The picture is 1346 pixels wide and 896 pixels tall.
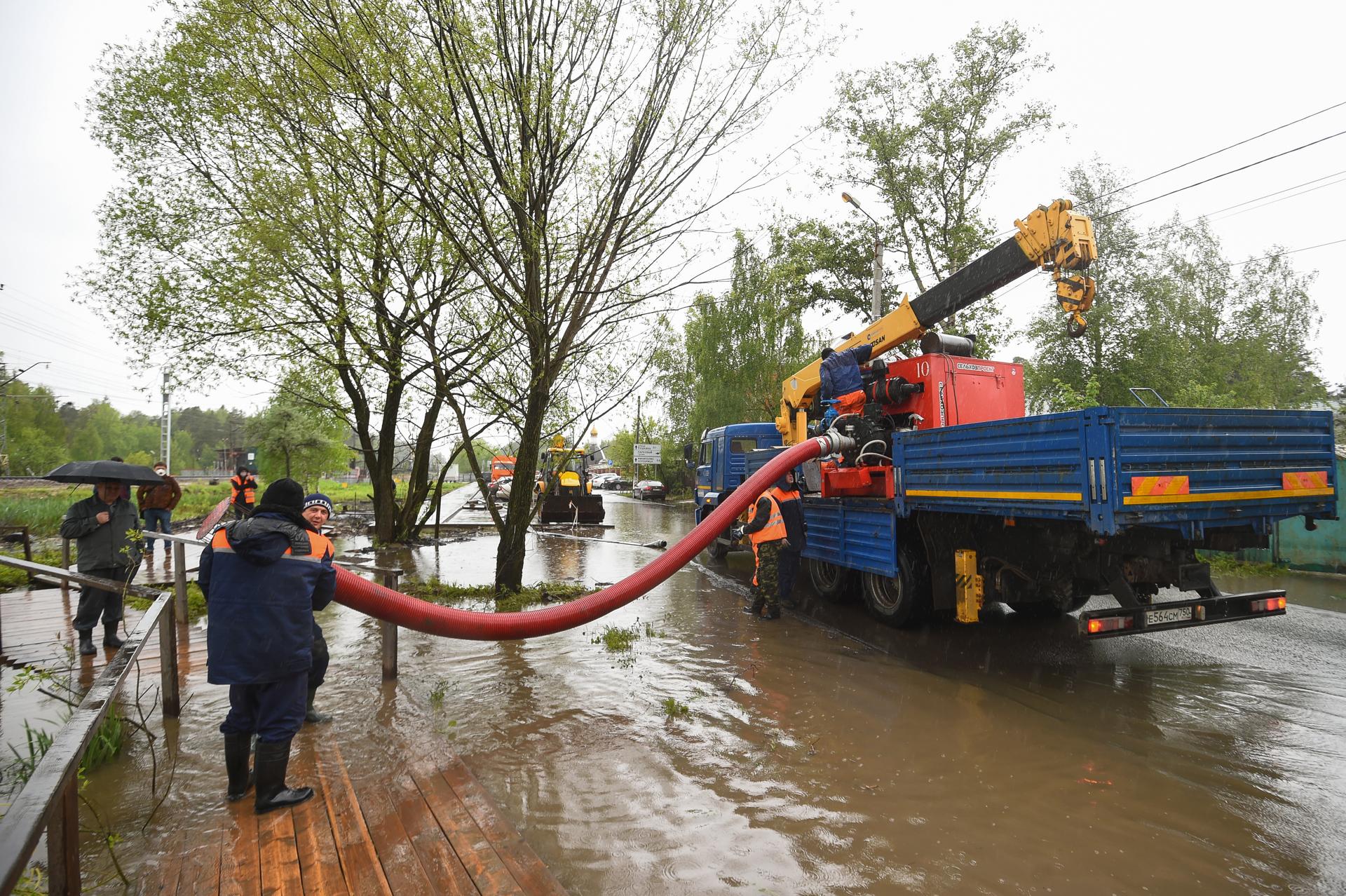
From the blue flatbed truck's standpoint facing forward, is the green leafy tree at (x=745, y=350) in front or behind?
in front

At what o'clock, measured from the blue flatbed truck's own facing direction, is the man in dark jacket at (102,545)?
The man in dark jacket is roughly at 10 o'clock from the blue flatbed truck.

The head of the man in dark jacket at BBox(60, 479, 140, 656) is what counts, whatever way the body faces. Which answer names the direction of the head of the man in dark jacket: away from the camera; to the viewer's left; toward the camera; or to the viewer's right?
toward the camera

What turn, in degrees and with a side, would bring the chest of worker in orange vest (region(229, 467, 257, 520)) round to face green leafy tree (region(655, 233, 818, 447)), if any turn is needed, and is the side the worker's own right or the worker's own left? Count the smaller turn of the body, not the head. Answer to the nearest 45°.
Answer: approximately 135° to the worker's own left

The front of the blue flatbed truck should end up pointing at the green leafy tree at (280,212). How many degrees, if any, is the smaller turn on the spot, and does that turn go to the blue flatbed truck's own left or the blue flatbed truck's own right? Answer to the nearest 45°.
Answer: approximately 45° to the blue flatbed truck's own left

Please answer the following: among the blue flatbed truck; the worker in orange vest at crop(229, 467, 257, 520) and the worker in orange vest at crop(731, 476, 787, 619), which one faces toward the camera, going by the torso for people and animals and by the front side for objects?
the worker in orange vest at crop(229, 467, 257, 520)

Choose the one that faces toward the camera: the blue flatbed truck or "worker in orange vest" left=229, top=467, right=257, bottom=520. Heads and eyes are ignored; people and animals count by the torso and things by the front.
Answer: the worker in orange vest

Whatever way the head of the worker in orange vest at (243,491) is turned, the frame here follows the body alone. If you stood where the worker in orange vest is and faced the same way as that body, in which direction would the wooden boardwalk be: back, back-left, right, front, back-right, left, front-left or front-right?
front

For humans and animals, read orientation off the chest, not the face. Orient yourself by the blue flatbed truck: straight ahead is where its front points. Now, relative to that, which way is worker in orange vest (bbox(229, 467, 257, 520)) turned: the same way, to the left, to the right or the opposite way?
the opposite way

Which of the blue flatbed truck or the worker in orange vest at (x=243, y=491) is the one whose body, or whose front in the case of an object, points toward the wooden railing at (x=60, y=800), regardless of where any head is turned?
the worker in orange vest

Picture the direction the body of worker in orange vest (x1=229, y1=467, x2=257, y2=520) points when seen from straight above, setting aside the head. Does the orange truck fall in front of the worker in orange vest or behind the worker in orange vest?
behind

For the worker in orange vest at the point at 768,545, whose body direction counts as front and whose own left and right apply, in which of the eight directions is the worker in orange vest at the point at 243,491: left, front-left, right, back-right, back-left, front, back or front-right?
front

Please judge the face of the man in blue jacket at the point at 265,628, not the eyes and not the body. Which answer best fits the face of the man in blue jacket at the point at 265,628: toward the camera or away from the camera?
away from the camera

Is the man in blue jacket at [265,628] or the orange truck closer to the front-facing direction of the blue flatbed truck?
the orange truck

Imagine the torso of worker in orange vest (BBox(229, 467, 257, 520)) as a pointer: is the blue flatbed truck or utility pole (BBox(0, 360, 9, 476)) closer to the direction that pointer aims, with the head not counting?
the blue flatbed truck

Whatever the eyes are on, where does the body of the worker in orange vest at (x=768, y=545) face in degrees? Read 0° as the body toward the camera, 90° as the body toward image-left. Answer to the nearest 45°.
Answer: approximately 90°

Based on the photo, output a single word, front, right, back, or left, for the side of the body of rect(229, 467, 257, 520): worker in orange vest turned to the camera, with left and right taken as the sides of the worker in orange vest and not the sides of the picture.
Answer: front

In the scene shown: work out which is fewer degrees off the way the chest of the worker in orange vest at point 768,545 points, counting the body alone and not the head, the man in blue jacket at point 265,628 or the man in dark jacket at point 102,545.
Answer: the man in dark jacket
